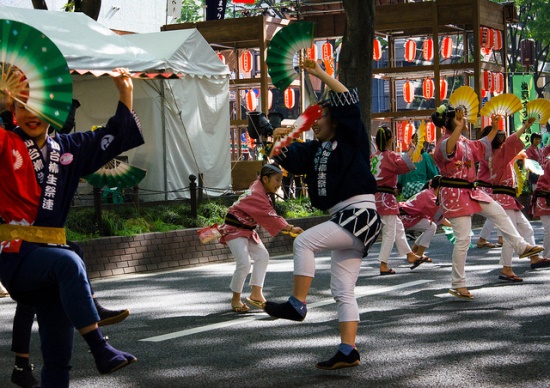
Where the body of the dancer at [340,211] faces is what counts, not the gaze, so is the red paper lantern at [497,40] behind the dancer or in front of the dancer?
behind

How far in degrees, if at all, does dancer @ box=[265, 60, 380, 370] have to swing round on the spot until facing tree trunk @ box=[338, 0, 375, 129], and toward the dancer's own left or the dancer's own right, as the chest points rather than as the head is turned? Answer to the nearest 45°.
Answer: approximately 135° to the dancer's own right

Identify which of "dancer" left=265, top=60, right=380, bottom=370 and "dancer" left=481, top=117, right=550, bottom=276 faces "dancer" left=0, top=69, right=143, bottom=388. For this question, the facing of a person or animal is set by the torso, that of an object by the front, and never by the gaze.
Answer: "dancer" left=265, top=60, right=380, bottom=370

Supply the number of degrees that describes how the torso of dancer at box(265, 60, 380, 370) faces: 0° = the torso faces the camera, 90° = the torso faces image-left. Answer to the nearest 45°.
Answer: approximately 45°

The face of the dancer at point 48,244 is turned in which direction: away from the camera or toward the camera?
toward the camera

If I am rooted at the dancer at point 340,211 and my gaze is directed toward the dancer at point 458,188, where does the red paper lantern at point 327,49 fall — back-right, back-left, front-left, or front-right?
front-left

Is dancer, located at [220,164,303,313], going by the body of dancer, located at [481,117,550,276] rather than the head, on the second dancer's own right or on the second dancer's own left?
on the second dancer's own right
